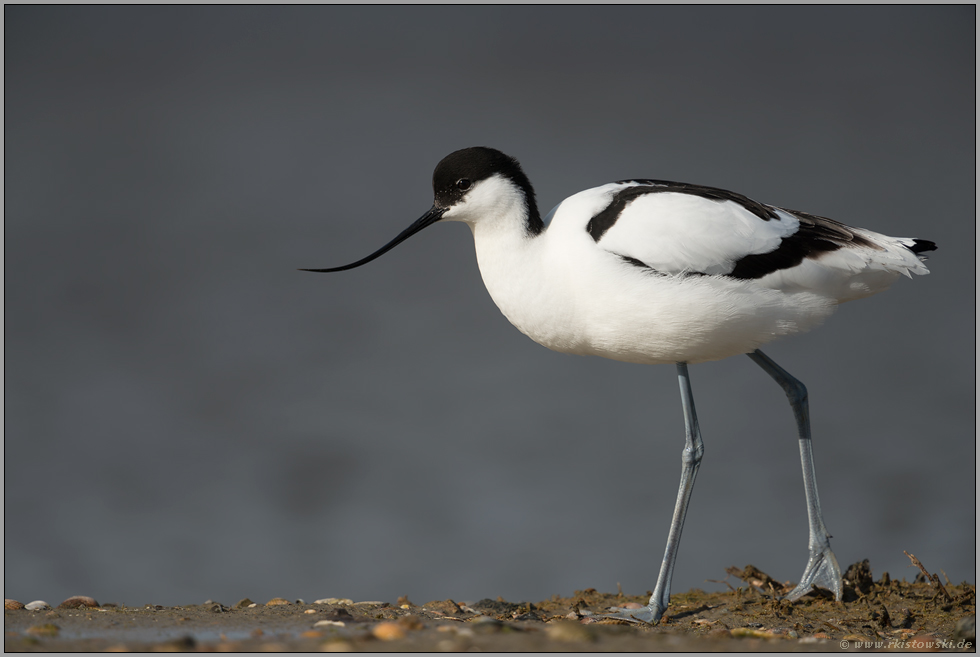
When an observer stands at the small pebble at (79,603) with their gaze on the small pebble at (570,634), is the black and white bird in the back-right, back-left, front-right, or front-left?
front-left

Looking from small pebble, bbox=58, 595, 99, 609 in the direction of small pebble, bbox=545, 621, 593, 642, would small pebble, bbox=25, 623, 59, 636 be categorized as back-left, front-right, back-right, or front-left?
front-right

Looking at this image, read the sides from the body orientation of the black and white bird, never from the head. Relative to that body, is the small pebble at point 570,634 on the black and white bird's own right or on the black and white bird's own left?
on the black and white bird's own left

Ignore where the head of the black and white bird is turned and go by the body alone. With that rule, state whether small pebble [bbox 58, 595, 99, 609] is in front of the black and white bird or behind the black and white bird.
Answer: in front

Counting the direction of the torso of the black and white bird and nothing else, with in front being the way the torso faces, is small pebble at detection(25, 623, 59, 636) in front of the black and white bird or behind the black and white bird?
in front

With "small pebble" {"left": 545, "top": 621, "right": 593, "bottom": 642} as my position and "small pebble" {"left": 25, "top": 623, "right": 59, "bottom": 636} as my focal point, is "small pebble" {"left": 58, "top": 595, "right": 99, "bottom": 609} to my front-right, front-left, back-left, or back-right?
front-right

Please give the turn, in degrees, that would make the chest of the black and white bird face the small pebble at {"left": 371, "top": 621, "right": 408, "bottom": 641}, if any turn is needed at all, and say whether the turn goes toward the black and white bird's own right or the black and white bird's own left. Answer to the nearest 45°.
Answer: approximately 45° to the black and white bird's own left

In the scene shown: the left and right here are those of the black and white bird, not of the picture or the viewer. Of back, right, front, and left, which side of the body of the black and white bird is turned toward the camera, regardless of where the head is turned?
left

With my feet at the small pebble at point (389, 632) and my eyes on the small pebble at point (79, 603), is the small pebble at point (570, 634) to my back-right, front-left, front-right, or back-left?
back-right
